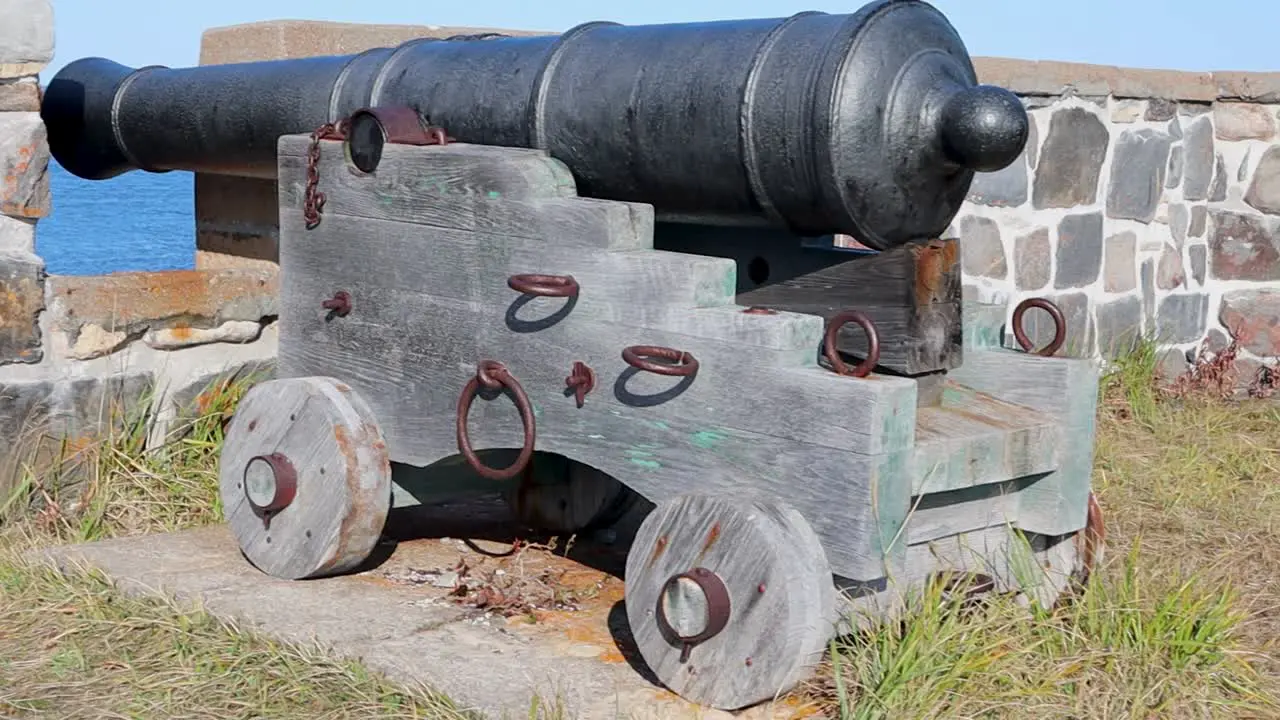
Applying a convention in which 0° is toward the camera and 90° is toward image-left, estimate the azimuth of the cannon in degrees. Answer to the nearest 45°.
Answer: approximately 135°

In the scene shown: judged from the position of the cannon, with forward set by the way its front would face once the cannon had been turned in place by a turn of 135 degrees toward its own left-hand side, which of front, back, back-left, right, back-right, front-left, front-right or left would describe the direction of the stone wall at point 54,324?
back-right
